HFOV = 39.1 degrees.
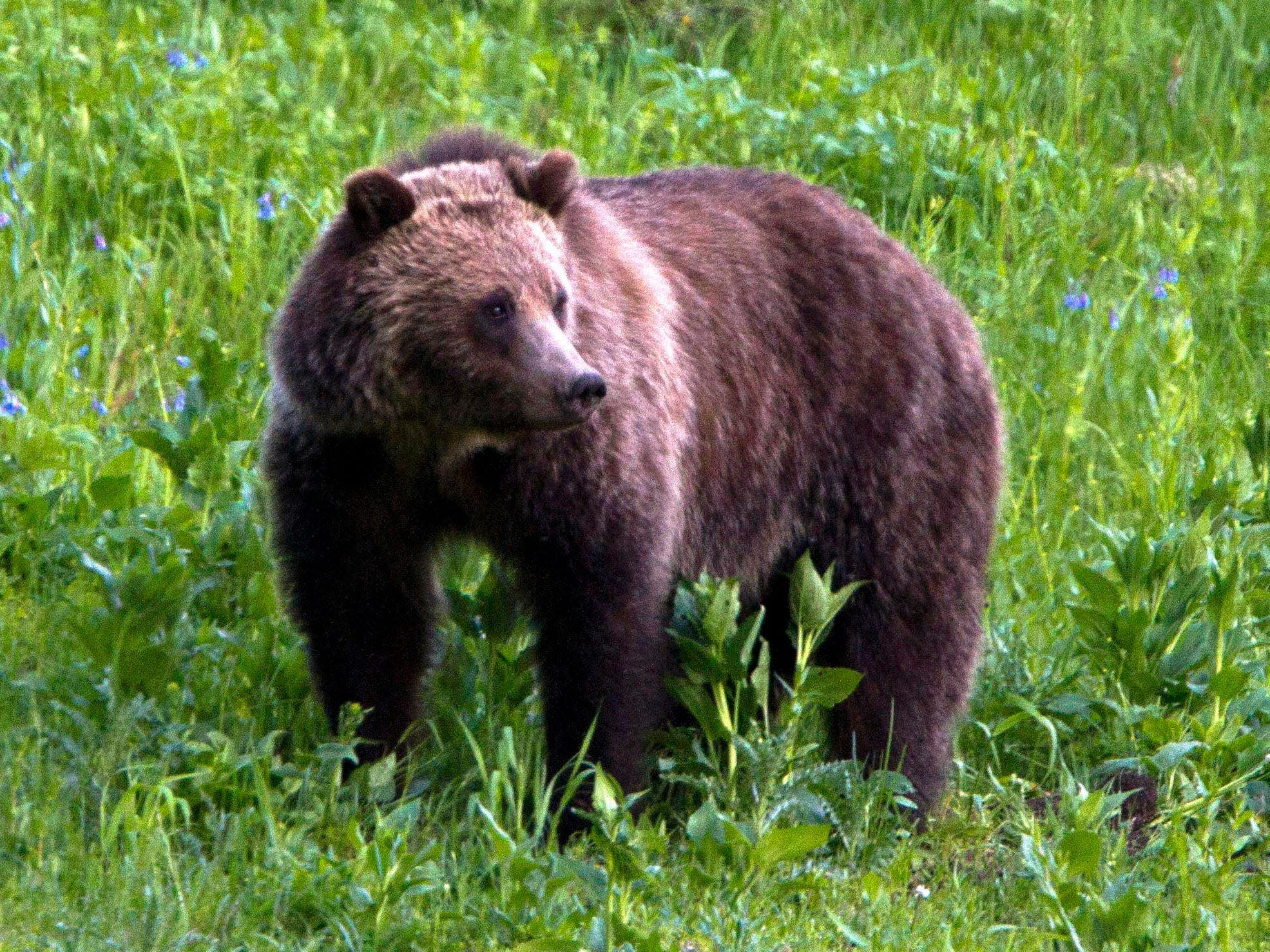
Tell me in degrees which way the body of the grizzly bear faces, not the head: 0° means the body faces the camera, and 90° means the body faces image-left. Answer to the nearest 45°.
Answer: approximately 45°

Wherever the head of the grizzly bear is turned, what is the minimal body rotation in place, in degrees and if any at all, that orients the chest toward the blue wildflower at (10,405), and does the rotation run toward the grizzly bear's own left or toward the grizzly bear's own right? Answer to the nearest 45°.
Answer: approximately 90° to the grizzly bear's own right

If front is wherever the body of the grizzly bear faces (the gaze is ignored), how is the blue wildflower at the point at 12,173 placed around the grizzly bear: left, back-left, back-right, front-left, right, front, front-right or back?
right

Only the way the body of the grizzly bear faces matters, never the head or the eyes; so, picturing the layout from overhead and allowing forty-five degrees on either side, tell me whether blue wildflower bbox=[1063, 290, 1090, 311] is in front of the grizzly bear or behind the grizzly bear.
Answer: behind

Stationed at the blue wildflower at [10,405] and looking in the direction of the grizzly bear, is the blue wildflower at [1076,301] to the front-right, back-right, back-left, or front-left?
front-left

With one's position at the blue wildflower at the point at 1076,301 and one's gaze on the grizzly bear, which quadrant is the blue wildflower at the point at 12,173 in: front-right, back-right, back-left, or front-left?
front-right
